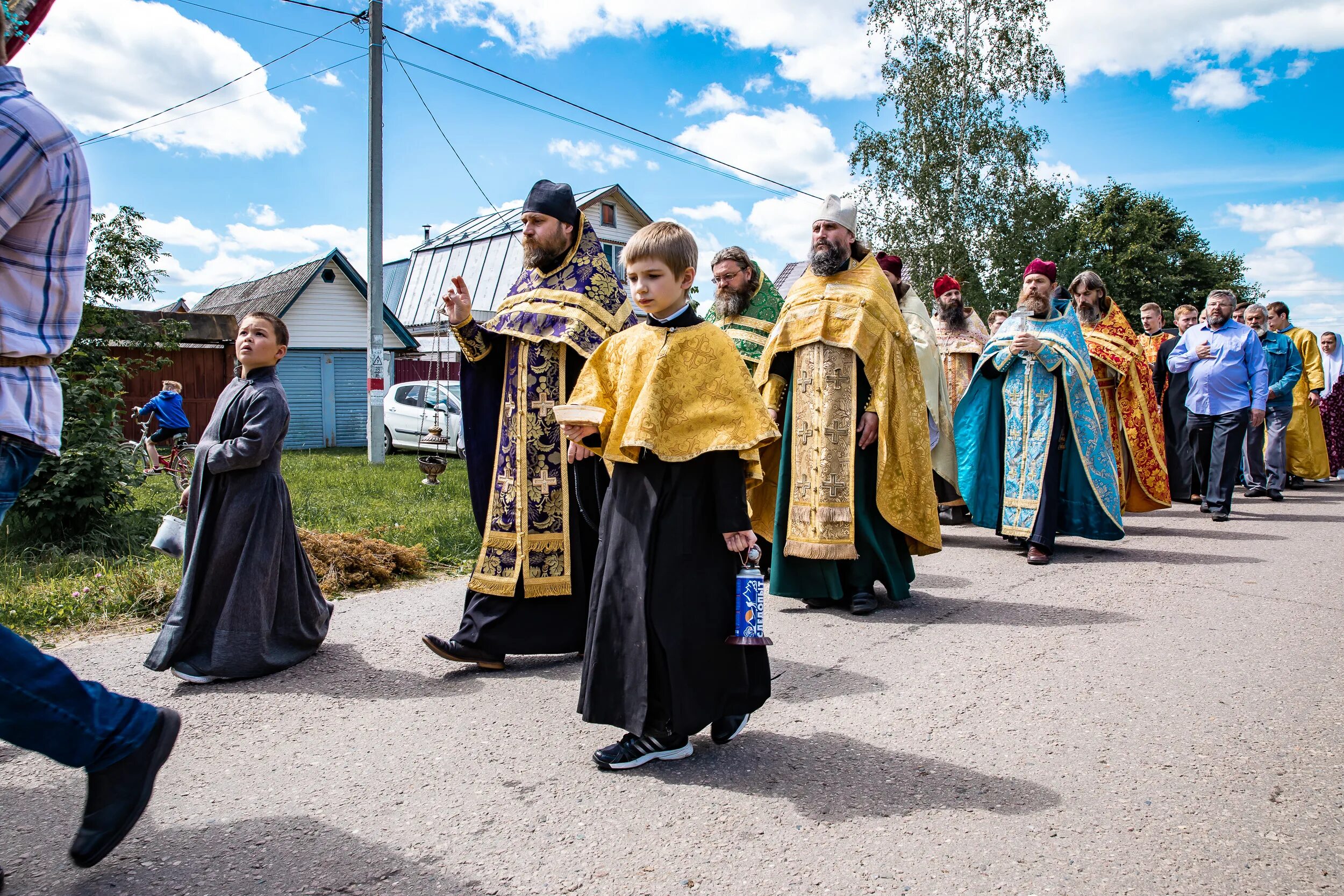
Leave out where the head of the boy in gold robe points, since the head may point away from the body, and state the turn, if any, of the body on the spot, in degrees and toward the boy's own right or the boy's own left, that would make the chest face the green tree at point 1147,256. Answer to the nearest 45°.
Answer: approximately 180°

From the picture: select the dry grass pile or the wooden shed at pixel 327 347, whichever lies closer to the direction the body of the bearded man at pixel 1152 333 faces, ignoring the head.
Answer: the dry grass pile

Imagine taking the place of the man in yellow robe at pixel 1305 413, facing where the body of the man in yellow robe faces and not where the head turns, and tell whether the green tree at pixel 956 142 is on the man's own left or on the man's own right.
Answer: on the man's own right

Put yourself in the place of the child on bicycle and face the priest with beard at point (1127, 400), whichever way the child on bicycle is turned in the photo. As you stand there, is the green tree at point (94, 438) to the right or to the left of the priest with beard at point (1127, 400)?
right

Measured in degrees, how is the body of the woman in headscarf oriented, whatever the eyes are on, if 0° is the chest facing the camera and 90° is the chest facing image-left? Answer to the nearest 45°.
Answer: approximately 45°

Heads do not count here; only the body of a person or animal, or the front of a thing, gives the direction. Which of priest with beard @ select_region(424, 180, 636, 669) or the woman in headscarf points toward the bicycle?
the woman in headscarf

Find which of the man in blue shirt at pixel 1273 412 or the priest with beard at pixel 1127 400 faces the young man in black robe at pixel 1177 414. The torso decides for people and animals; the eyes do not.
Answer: the man in blue shirt
